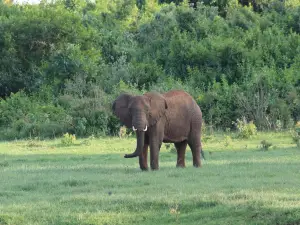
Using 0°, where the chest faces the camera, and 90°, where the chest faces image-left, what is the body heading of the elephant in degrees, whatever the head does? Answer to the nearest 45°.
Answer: approximately 45°
